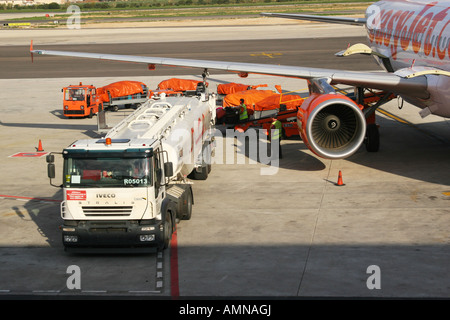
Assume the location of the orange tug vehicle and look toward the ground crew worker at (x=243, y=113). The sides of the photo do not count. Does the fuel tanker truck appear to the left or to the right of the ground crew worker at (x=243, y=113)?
right

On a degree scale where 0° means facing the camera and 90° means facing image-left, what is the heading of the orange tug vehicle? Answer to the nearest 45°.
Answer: approximately 45°

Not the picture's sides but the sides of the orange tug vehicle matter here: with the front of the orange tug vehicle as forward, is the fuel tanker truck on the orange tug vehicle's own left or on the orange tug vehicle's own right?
on the orange tug vehicle's own left

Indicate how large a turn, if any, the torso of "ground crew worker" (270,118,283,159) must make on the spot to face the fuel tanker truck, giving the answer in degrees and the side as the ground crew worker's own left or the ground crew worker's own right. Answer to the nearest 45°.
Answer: approximately 90° to the ground crew worker's own left

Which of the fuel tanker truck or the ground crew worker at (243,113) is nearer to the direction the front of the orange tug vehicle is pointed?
the fuel tanker truck
